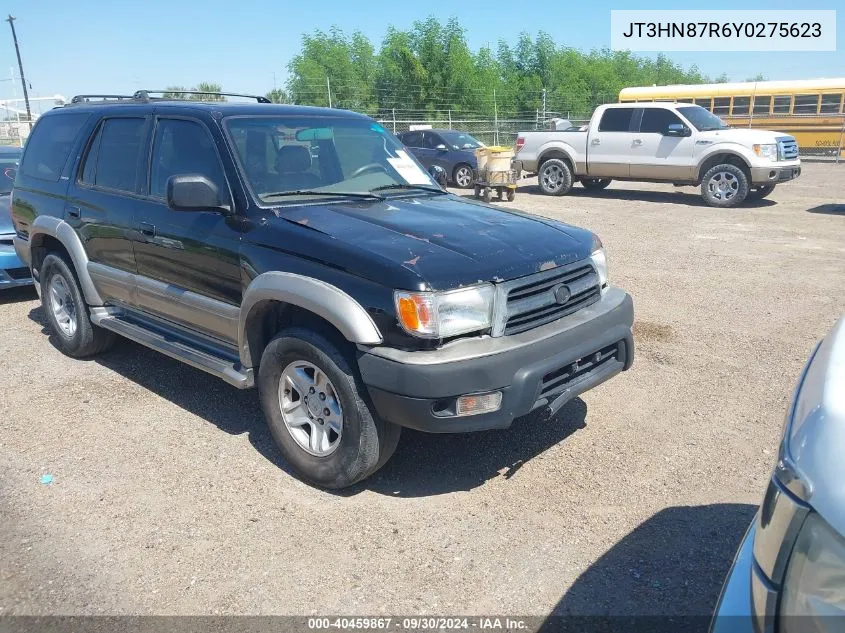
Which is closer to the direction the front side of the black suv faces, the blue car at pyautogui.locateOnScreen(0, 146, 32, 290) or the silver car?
the silver car

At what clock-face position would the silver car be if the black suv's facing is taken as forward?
The silver car is roughly at 1 o'clock from the black suv.

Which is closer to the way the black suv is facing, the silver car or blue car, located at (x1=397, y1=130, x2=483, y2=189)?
the silver car

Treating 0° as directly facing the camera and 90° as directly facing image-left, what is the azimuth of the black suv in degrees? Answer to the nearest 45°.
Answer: approximately 315°

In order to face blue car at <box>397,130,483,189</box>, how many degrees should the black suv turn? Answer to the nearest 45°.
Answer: approximately 135° to its left

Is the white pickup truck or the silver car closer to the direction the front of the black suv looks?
the silver car

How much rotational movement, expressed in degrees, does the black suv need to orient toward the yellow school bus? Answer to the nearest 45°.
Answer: approximately 90° to its left

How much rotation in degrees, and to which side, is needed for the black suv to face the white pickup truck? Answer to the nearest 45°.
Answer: approximately 90° to its left

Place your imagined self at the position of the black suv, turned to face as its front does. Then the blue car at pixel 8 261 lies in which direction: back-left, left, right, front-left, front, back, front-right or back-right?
back

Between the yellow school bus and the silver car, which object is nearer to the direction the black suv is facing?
the silver car
